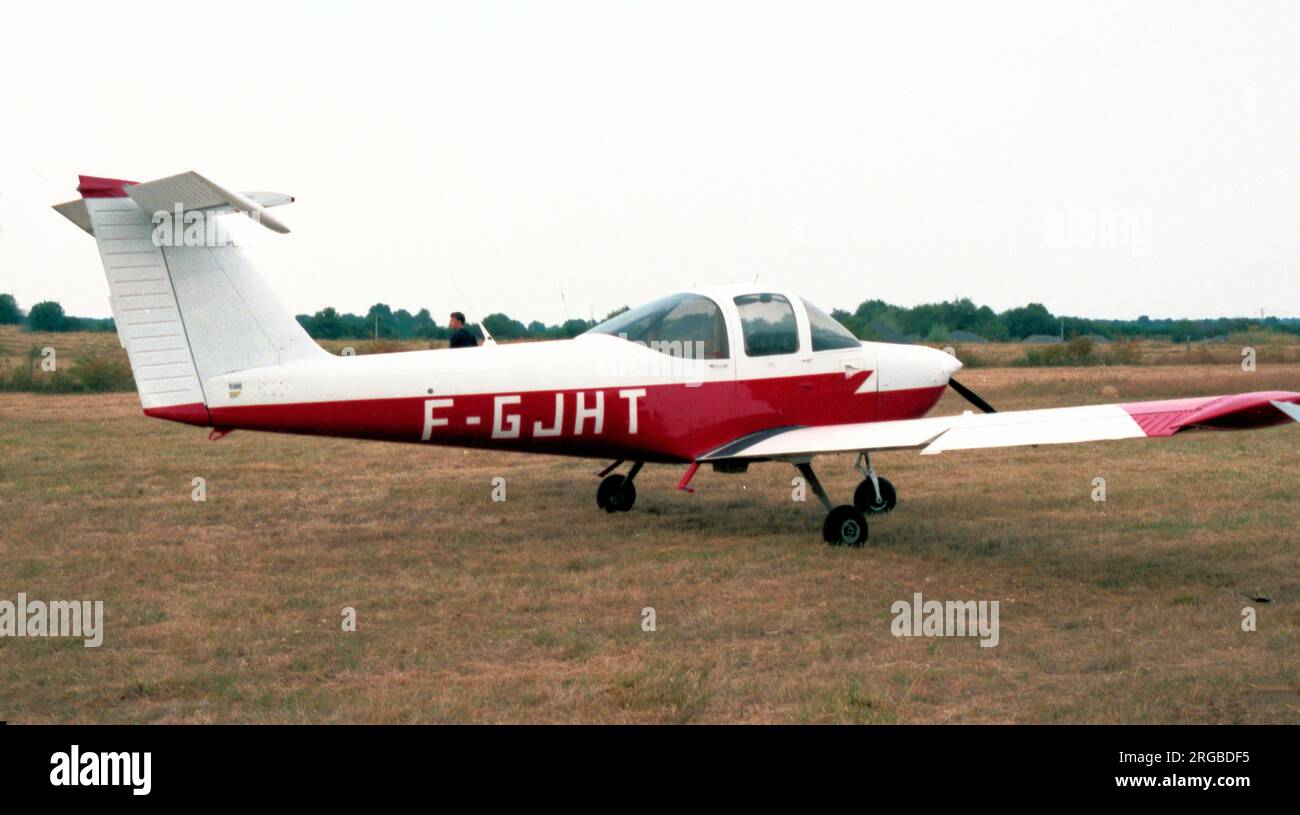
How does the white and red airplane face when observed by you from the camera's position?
facing away from the viewer and to the right of the viewer

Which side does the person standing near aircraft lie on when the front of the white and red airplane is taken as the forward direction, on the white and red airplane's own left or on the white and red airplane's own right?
on the white and red airplane's own left
